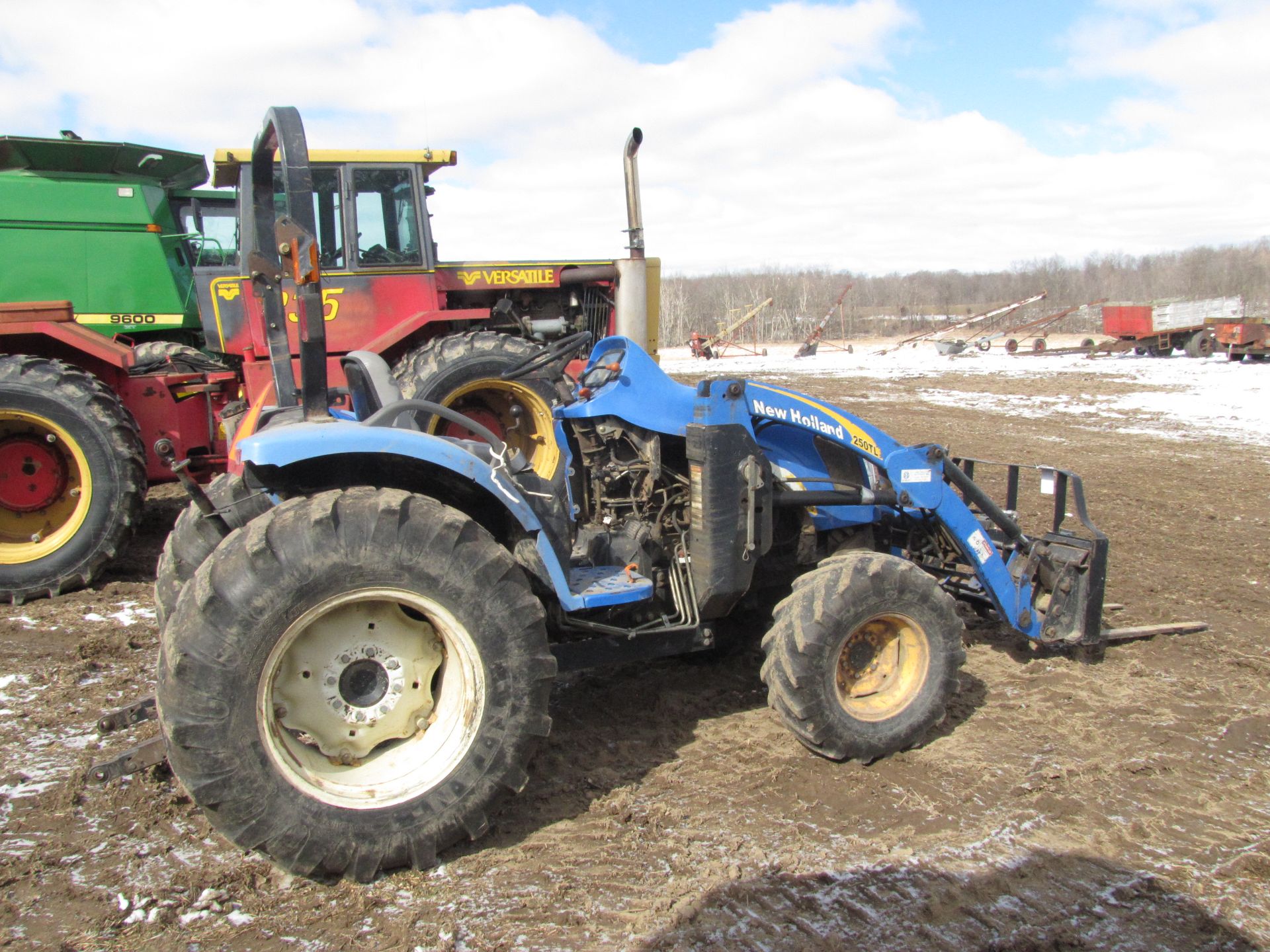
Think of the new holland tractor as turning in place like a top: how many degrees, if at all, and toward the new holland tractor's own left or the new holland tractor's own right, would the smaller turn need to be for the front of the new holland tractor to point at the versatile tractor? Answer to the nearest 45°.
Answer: approximately 135° to the new holland tractor's own left

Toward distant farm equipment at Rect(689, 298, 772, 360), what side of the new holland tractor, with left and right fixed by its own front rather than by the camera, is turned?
left

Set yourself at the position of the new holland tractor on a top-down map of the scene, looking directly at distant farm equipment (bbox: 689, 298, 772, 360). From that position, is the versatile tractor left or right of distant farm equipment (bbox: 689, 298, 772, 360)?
left

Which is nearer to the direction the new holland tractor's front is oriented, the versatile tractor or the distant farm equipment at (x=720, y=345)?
the distant farm equipment

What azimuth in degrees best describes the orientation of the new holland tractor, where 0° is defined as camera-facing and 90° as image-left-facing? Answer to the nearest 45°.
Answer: approximately 270°

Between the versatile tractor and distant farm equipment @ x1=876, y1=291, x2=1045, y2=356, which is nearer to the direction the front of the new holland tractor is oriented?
the distant farm equipment

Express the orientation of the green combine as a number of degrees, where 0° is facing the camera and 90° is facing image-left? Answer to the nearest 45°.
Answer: approximately 270°
